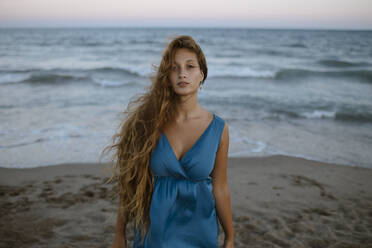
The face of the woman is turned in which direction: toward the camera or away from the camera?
toward the camera

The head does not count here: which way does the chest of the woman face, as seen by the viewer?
toward the camera
